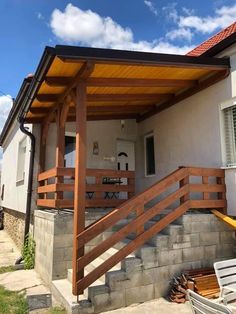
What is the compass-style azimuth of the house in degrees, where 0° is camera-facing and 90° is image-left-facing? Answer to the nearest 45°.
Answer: approximately 0°

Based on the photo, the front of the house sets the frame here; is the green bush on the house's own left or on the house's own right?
on the house's own right

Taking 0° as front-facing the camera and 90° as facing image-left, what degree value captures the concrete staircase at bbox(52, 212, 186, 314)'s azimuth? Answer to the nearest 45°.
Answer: approximately 45°

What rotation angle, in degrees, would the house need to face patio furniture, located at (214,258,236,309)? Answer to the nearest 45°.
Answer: approximately 45° to its left

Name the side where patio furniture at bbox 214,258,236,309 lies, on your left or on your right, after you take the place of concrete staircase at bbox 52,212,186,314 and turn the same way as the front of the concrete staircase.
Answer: on your left
